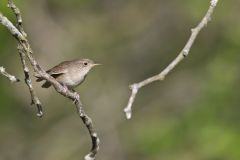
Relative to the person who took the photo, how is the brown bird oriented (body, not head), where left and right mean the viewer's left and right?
facing to the right of the viewer
